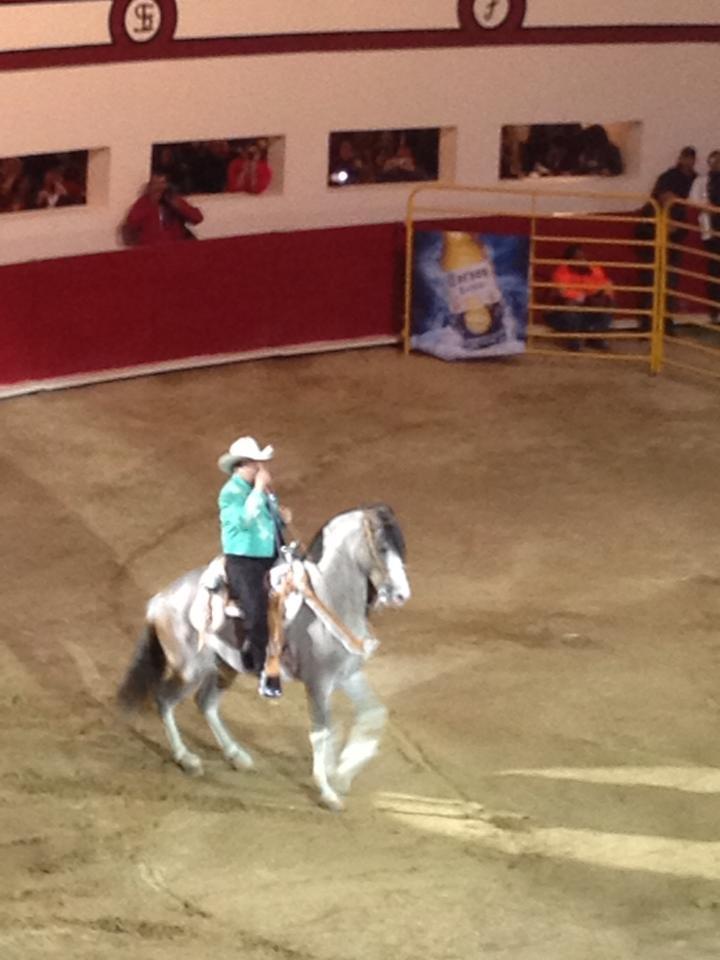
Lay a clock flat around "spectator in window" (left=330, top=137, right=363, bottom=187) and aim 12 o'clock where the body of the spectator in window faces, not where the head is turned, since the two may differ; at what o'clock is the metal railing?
The metal railing is roughly at 9 o'clock from the spectator in window.

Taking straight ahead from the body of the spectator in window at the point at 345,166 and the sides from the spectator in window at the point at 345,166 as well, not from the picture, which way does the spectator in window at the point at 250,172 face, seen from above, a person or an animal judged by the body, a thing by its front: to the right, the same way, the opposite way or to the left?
the same way

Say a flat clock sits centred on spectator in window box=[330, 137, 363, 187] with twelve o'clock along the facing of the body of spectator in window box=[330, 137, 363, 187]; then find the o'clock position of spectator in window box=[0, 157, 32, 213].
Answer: spectator in window box=[0, 157, 32, 213] is roughly at 2 o'clock from spectator in window box=[330, 137, 363, 187].

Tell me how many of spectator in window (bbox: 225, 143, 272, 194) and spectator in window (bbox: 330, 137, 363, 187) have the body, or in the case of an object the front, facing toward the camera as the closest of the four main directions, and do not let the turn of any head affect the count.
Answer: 2

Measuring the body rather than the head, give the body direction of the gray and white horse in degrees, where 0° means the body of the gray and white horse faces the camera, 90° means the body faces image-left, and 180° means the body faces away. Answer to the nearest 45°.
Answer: approximately 315°

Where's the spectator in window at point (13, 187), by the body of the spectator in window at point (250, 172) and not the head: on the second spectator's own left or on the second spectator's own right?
on the second spectator's own right

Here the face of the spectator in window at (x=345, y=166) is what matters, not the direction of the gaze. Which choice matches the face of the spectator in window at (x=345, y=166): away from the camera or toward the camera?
toward the camera

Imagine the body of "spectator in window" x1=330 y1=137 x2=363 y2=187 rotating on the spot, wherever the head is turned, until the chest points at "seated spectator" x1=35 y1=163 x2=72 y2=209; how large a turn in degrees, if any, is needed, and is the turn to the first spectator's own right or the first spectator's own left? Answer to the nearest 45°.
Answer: approximately 45° to the first spectator's own right

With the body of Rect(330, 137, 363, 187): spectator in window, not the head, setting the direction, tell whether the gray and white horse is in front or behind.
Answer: in front

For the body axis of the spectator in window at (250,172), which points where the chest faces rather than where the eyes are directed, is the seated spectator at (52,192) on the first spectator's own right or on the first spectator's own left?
on the first spectator's own right

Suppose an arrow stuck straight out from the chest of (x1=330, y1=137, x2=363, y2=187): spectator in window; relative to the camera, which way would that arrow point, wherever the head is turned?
toward the camera

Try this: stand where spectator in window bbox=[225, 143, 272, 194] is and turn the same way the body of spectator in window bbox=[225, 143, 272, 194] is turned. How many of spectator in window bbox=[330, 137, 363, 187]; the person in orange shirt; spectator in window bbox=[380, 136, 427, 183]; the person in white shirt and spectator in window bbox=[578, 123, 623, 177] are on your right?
0

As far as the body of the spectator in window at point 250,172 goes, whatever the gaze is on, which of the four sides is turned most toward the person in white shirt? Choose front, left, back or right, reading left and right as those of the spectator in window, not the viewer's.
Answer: left

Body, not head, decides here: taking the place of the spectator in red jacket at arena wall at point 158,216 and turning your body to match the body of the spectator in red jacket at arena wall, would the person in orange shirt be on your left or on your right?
on your left

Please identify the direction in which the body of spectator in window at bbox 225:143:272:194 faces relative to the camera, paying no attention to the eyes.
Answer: toward the camera

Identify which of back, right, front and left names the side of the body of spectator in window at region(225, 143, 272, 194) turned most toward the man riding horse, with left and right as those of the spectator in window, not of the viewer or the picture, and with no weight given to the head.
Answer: front

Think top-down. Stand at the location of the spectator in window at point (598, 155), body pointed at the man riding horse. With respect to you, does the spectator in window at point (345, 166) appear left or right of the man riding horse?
right

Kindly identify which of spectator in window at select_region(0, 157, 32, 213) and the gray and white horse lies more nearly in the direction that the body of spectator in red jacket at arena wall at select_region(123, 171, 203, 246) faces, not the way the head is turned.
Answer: the gray and white horse
